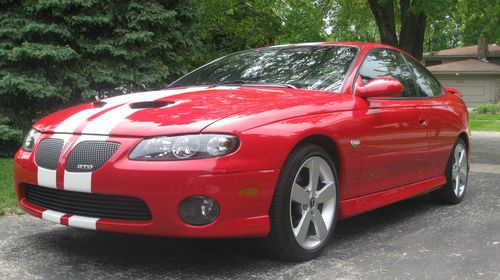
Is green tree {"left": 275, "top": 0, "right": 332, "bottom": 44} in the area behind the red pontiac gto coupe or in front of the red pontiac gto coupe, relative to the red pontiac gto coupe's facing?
behind

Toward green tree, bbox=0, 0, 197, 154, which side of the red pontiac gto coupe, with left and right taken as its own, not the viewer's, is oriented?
right

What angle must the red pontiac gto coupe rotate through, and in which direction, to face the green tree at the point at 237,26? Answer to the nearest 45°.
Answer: approximately 135° to its right

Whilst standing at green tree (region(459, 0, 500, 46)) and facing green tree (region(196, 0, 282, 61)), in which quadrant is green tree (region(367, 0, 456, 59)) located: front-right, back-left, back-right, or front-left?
front-left

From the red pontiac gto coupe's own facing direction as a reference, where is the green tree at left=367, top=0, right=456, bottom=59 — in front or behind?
behind

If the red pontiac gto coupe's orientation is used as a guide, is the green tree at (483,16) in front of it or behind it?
behind

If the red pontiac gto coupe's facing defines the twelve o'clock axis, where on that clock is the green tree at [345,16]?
The green tree is roughly at 5 o'clock from the red pontiac gto coupe.
